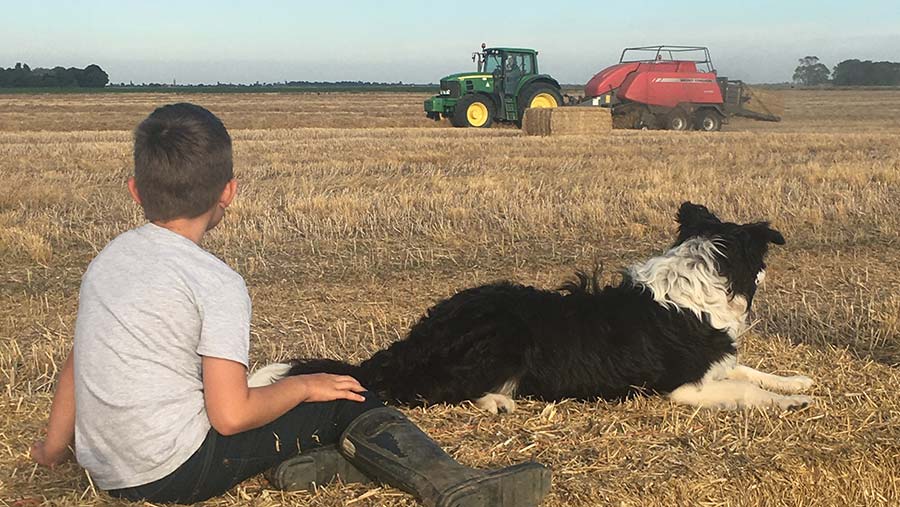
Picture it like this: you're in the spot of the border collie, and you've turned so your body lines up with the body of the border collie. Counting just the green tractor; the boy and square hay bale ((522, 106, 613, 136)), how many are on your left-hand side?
2

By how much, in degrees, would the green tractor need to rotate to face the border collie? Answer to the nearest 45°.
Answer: approximately 45° to its left

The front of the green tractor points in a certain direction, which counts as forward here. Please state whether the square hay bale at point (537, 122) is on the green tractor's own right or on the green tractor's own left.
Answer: on the green tractor's own left

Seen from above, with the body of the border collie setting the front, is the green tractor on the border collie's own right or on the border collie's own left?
on the border collie's own left

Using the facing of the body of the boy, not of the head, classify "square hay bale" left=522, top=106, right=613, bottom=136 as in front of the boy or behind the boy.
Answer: in front

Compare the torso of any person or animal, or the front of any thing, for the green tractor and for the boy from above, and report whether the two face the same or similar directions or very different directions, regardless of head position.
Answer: very different directions

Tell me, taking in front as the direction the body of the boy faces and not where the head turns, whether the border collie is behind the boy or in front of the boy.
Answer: in front

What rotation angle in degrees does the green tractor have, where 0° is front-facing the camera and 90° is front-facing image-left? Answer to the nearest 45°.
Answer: approximately 45°

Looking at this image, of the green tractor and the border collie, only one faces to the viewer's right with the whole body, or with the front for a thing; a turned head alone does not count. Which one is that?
the border collie

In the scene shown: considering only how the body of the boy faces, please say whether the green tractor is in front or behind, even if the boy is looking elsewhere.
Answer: in front

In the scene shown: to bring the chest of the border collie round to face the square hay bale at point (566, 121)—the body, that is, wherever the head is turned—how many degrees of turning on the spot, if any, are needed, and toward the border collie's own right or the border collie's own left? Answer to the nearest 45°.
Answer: approximately 90° to the border collie's own left

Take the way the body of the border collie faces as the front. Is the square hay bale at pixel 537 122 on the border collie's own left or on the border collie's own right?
on the border collie's own left

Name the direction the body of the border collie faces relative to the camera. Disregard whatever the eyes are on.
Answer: to the viewer's right

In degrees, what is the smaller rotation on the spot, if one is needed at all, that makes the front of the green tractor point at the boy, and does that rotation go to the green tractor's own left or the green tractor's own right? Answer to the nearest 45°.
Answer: approximately 45° to the green tractor's own left

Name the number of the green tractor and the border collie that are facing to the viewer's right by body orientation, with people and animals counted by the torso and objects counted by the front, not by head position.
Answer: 1
